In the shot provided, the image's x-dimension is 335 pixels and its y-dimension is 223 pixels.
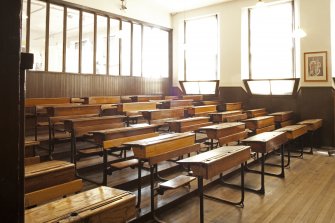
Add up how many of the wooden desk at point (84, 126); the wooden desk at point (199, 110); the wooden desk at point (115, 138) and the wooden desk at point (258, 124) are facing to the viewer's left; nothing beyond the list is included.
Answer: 0

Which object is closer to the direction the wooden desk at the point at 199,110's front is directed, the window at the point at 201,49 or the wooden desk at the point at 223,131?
the wooden desk

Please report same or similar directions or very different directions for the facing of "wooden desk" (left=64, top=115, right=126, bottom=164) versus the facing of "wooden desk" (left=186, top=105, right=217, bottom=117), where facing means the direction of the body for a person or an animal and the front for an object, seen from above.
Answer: same or similar directions

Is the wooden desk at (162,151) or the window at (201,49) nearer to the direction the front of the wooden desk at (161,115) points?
the wooden desk

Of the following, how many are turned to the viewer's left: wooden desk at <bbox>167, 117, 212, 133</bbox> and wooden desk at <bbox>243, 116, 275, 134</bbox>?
0

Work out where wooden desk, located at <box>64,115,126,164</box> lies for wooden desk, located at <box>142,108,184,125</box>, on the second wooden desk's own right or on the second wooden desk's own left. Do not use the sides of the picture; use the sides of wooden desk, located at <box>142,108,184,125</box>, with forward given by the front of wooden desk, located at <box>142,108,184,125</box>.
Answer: on the second wooden desk's own right

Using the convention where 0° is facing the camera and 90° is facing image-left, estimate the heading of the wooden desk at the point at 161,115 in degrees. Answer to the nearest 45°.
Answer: approximately 315°

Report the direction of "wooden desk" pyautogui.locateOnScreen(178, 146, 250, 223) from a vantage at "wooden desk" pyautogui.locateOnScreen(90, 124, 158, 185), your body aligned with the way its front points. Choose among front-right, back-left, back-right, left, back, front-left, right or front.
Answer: front

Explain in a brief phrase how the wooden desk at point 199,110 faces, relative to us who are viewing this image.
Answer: facing the viewer and to the right of the viewer

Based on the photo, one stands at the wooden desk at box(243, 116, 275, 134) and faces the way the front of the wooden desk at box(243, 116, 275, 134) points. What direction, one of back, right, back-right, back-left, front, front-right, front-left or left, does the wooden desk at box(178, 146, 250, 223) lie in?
front-right

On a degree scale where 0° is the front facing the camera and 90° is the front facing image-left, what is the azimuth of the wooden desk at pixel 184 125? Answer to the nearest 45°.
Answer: approximately 315°
